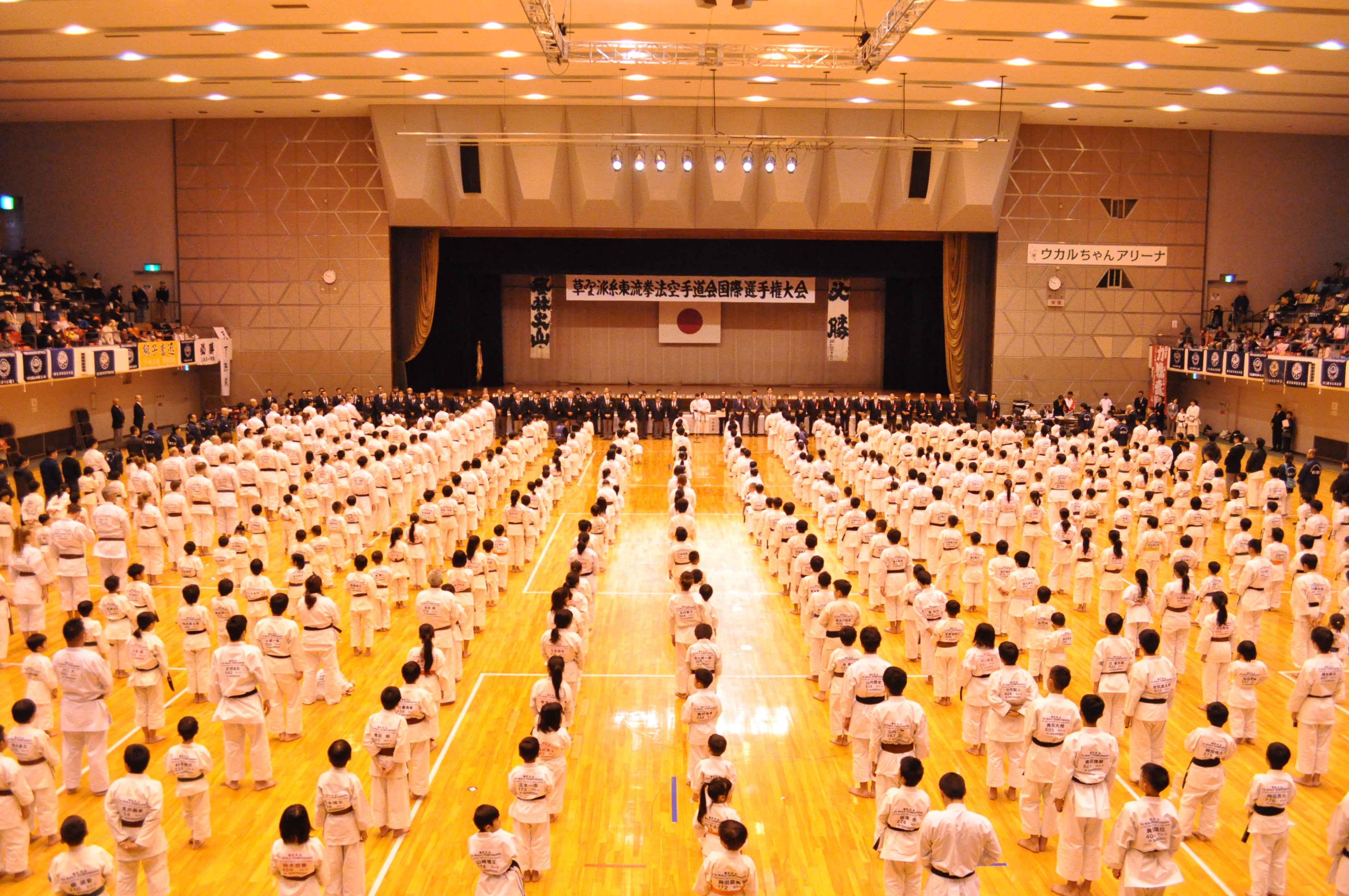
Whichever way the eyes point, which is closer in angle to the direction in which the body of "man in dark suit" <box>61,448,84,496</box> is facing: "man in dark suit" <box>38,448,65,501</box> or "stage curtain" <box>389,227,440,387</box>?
the stage curtain

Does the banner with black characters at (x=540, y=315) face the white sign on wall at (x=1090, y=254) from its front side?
no

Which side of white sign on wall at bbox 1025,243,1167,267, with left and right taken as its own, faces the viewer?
front

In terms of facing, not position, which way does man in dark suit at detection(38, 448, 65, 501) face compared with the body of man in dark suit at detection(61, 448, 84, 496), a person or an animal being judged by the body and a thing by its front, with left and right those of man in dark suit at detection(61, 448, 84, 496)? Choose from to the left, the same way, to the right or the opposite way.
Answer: the same way

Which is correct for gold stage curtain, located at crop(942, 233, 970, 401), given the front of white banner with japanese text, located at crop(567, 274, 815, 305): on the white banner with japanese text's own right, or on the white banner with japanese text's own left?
on the white banner with japanese text's own left

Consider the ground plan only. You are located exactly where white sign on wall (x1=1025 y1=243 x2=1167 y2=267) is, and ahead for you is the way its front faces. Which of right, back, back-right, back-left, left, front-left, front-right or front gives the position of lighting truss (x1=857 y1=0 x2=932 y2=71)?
front

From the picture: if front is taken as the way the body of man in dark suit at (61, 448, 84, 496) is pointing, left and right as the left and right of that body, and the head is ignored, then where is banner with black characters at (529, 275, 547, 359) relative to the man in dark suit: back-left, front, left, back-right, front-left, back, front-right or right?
front

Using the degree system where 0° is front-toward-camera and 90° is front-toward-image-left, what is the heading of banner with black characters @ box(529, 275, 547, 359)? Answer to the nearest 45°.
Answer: approximately 0°

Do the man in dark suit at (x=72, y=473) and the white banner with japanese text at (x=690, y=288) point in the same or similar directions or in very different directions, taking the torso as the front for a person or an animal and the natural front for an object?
very different directions

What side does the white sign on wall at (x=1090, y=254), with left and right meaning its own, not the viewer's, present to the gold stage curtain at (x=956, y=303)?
right

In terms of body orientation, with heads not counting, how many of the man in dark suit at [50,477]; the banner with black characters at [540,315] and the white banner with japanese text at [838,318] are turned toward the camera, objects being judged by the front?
2

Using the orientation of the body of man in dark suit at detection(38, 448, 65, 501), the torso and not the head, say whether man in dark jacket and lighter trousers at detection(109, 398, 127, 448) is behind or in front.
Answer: in front

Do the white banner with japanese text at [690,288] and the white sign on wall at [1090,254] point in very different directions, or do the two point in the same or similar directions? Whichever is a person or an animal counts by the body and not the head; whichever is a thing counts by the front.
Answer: same or similar directions

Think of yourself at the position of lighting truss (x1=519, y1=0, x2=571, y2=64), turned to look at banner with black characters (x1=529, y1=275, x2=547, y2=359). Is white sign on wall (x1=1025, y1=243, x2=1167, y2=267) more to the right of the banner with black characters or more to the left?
right

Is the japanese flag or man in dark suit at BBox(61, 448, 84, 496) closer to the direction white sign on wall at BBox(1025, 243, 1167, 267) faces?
the man in dark suit

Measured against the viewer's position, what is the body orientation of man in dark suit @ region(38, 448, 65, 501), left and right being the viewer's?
facing away from the viewer and to the right of the viewer

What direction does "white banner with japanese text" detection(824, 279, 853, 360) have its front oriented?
toward the camera
